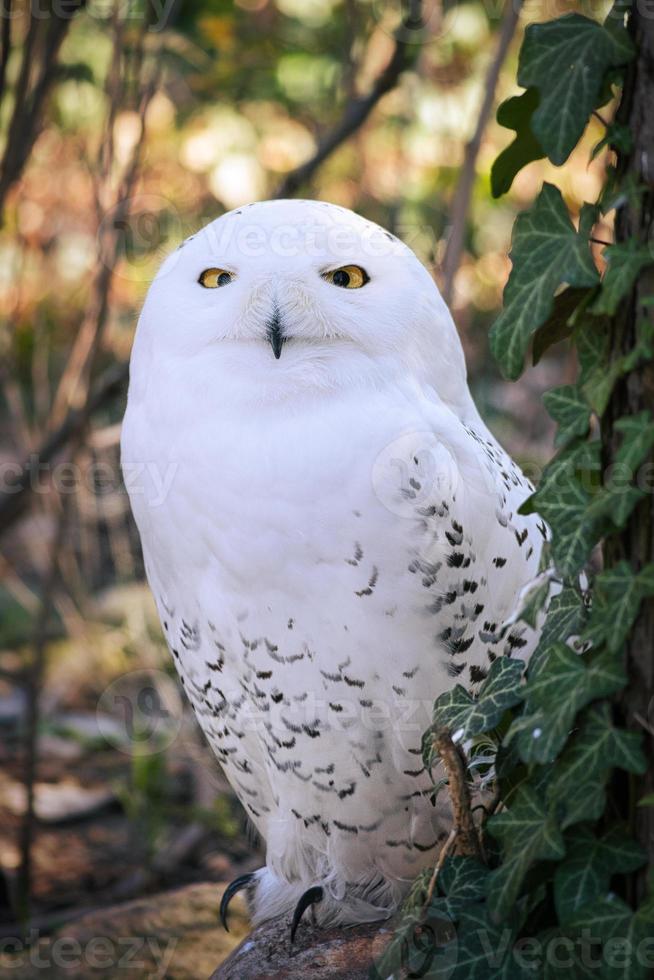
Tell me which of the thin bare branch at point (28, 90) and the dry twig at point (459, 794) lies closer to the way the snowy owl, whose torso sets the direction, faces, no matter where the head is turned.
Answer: the dry twig

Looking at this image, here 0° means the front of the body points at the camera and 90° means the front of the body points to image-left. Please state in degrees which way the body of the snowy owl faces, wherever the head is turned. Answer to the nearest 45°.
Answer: approximately 45°

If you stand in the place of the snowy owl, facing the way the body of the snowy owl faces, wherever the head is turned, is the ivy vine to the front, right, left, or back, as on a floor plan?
left

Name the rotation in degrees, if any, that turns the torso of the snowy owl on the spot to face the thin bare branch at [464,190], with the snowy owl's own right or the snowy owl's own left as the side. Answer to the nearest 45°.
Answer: approximately 135° to the snowy owl's own right

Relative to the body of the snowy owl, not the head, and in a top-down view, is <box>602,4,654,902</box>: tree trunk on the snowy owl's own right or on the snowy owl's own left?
on the snowy owl's own left

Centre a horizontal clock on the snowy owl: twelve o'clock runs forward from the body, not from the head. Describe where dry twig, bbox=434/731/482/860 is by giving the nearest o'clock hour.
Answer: The dry twig is roughly at 10 o'clock from the snowy owl.

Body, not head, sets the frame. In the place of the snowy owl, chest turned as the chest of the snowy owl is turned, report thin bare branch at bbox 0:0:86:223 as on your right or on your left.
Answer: on your right

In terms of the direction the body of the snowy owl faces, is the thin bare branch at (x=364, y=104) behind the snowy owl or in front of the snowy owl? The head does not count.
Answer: behind
